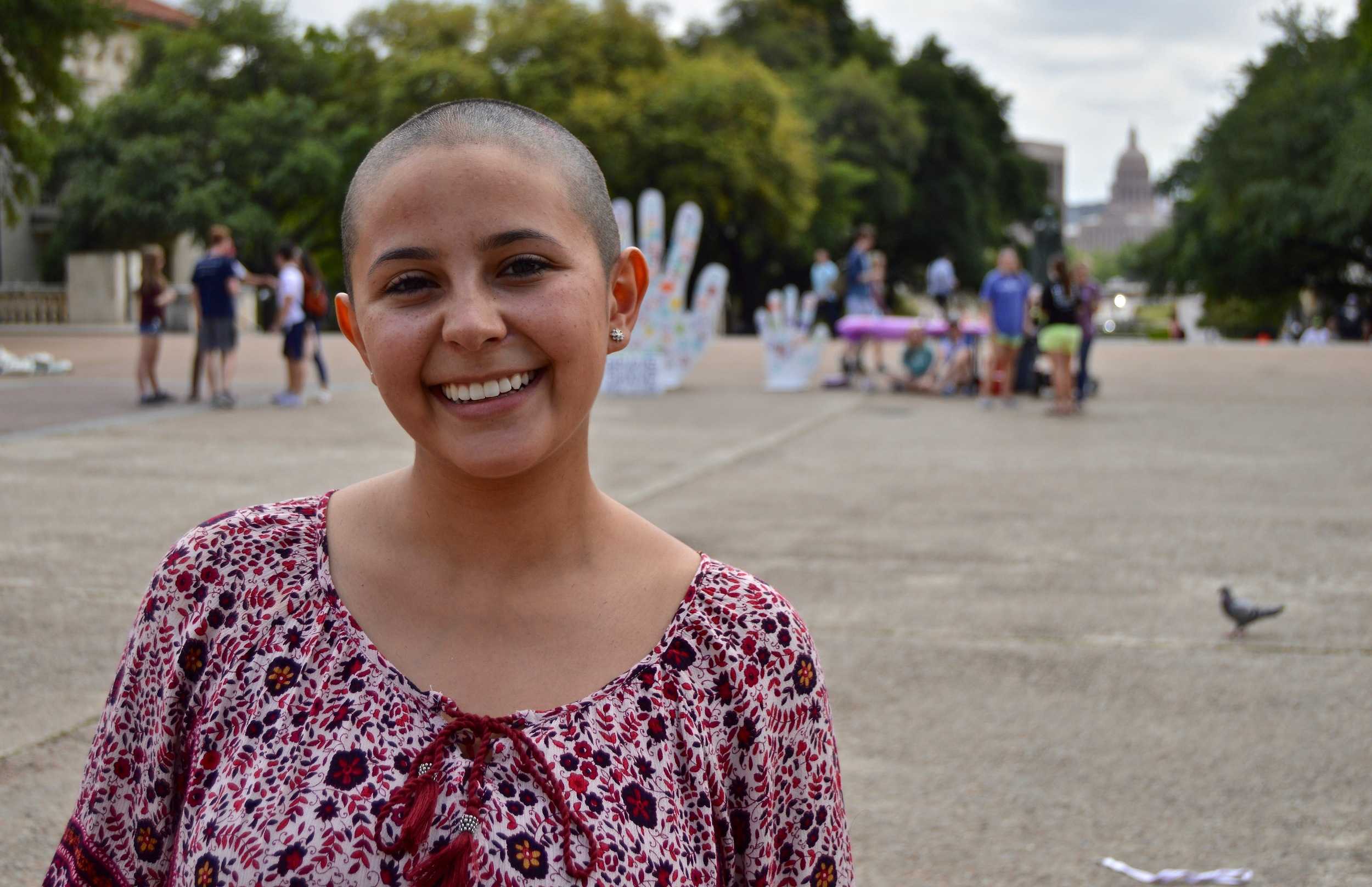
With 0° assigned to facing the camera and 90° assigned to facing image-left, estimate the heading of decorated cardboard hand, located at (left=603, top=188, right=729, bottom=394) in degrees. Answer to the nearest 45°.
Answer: approximately 0°

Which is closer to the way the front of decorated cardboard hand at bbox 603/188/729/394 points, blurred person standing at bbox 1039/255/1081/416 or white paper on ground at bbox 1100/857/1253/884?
the white paper on ground

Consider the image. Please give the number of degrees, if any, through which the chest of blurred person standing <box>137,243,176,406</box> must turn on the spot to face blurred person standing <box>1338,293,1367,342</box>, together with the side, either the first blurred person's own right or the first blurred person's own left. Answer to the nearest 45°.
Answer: approximately 45° to the first blurred person's own left

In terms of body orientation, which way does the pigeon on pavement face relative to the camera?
to the viewer's left

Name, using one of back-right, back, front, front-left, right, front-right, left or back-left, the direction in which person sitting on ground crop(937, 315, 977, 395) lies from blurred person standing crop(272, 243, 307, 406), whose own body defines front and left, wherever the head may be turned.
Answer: back

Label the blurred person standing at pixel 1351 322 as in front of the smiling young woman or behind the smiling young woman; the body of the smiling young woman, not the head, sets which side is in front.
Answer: behind

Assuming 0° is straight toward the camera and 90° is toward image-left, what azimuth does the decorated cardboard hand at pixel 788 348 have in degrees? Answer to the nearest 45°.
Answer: approximately 0°

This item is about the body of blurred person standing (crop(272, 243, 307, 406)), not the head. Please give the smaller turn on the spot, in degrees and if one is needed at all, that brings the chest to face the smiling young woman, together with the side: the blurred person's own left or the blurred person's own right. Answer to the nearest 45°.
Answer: approximately 90° to the blurred person's own left

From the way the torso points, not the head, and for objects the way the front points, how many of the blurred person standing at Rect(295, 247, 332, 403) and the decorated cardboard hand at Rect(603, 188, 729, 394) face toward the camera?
1

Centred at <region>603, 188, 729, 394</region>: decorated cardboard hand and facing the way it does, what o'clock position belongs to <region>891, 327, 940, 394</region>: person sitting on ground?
The person sitting on ground is roughly at 9 o'clock from the decorated cardboard hand.
